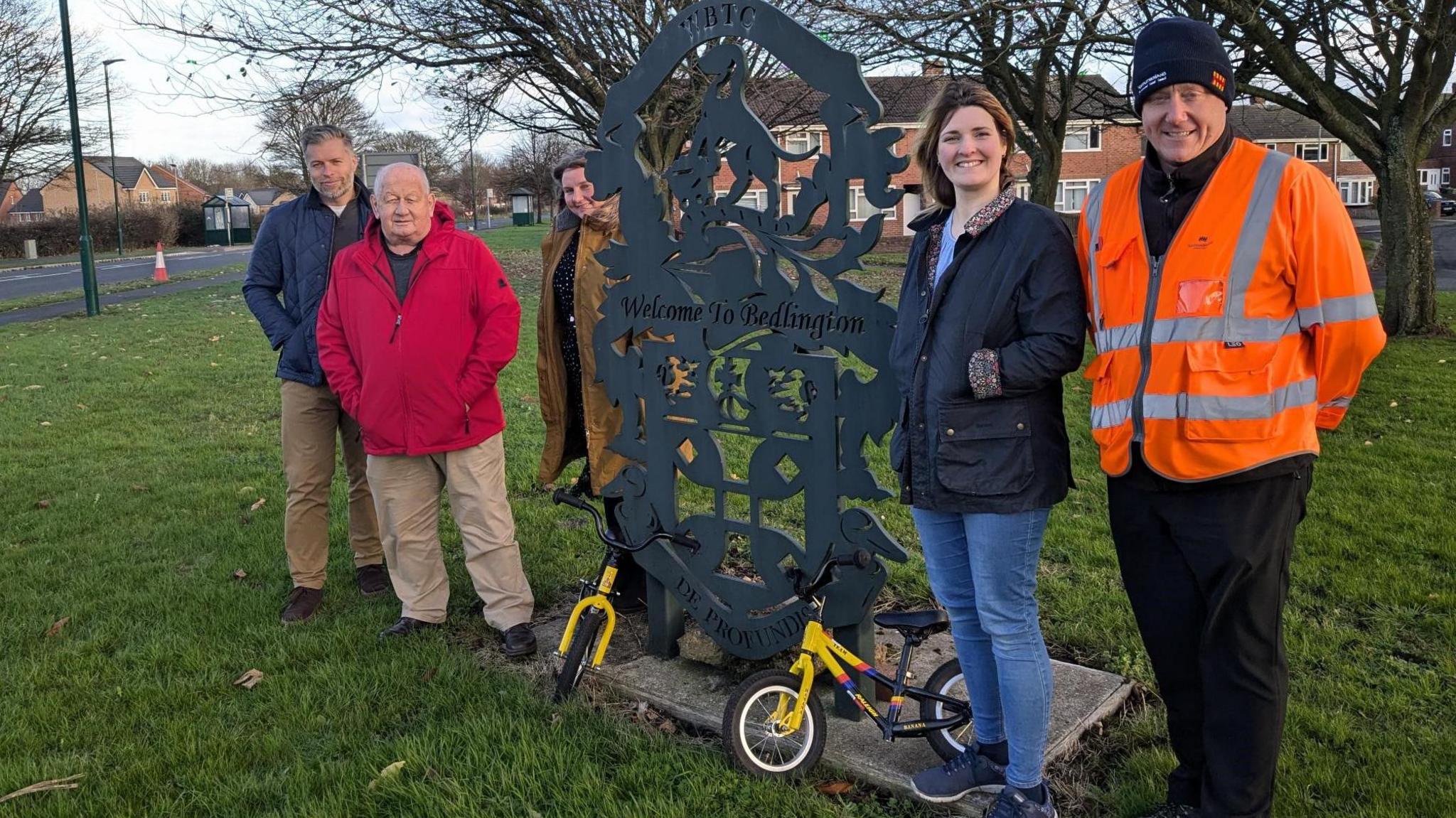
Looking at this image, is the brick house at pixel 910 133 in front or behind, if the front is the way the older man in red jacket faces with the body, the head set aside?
behind

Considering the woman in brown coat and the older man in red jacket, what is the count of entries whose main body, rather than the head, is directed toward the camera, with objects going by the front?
2

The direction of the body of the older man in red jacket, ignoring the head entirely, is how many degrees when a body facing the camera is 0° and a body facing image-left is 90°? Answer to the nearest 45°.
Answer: approximately 0°

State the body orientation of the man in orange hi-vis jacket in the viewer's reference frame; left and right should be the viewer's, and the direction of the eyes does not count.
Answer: facing the viewer and to the left of the viewer

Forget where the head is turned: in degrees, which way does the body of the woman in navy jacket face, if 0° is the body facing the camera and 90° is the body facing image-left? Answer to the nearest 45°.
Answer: approximately 45°

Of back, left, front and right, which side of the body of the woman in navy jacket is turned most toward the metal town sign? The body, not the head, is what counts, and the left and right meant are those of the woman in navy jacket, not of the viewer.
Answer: right

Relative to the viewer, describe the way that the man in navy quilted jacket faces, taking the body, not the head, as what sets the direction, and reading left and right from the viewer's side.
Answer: facing the viewer and to the right of the viewer
